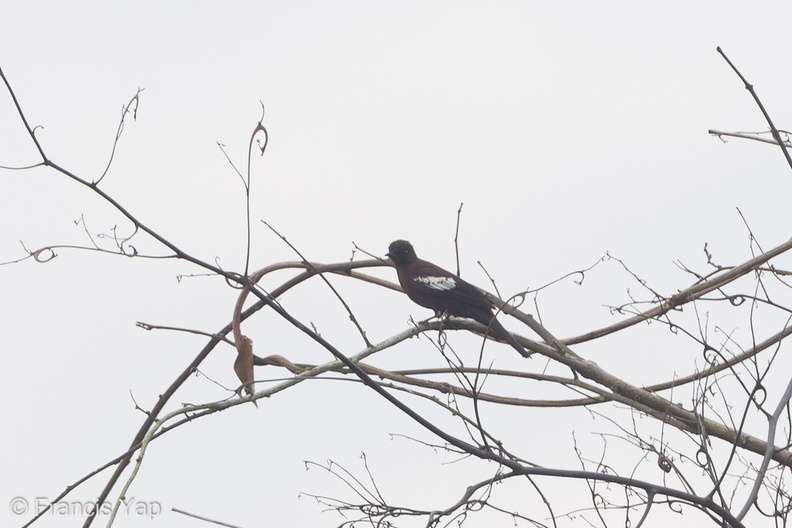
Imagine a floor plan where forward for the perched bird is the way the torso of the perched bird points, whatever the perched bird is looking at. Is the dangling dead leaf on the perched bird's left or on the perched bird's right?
on the perched bird's left

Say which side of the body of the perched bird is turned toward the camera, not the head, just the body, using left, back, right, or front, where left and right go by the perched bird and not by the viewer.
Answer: left
